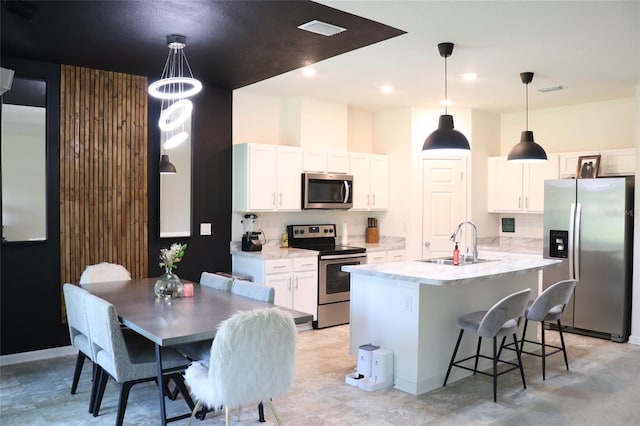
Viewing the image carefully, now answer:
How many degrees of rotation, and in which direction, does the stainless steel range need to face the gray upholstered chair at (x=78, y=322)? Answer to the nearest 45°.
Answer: approximately 90° to its right

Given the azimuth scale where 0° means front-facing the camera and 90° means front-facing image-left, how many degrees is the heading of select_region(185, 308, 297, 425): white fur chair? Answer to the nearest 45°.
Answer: approximately 135°

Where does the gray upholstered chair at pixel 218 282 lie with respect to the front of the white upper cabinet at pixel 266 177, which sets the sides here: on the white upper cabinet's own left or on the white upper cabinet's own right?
on the white upper cabinet's own right

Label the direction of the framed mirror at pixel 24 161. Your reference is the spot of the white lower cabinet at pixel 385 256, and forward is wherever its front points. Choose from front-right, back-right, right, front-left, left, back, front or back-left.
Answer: right

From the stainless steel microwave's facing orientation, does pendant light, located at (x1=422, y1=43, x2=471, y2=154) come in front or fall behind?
in front

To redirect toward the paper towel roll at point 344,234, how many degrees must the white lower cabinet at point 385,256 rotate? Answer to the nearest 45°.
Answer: approximately 135° to its right

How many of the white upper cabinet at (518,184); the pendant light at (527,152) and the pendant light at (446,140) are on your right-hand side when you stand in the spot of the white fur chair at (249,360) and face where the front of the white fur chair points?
3

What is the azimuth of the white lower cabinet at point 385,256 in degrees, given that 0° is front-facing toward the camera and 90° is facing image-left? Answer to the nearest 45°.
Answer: approximately 315°

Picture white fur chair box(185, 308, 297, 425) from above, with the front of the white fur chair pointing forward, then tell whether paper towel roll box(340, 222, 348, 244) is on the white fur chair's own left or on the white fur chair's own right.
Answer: on the white fur chair's own right

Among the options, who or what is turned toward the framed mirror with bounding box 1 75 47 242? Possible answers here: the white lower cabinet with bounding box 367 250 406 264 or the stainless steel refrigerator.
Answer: the stainless steel refrigerator

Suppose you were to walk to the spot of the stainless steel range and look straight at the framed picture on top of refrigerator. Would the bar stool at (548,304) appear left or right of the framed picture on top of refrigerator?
right
